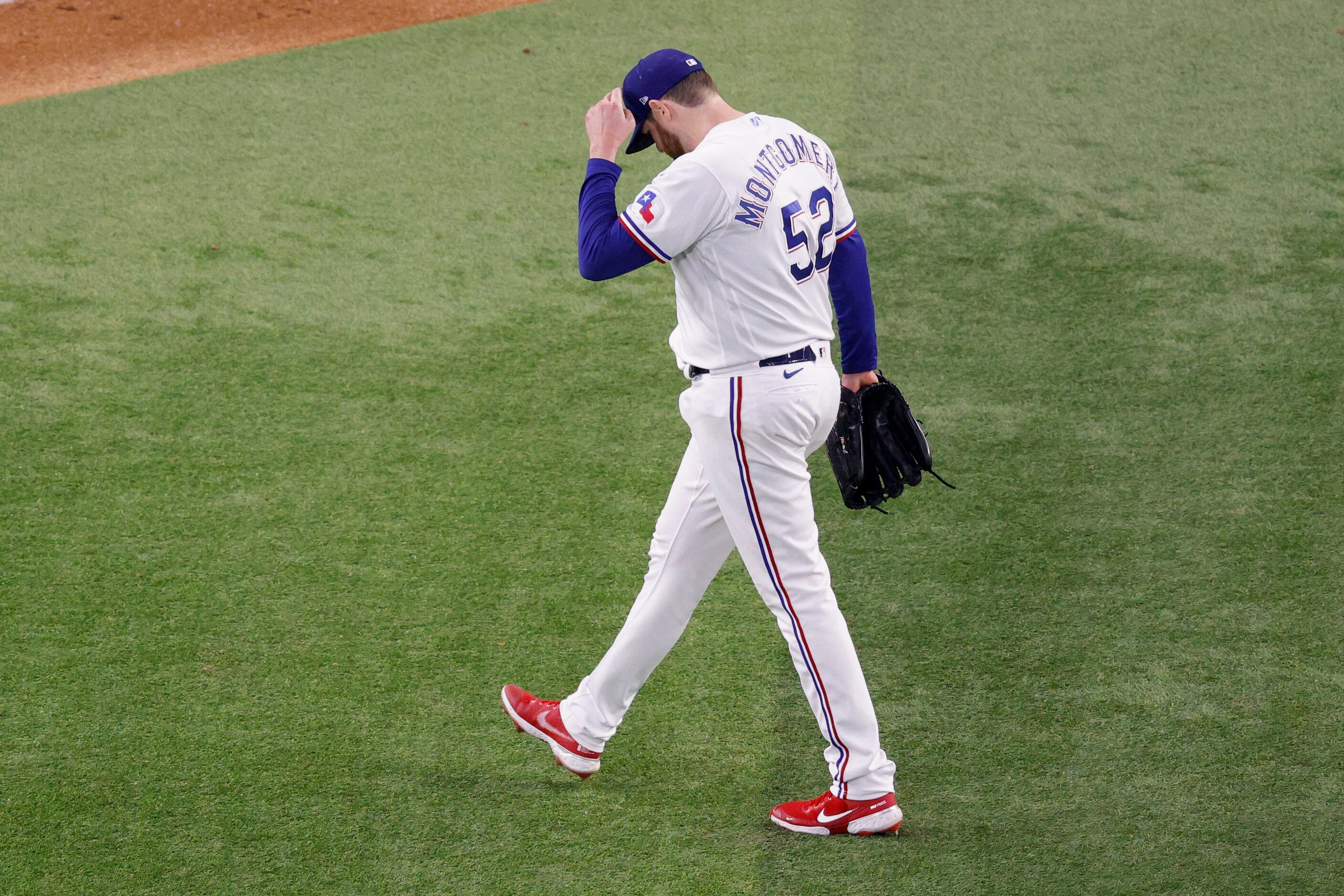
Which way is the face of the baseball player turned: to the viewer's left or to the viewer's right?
to the viewer's left

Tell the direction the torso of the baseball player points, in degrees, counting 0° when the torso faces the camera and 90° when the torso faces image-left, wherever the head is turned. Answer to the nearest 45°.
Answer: approximately 135°
